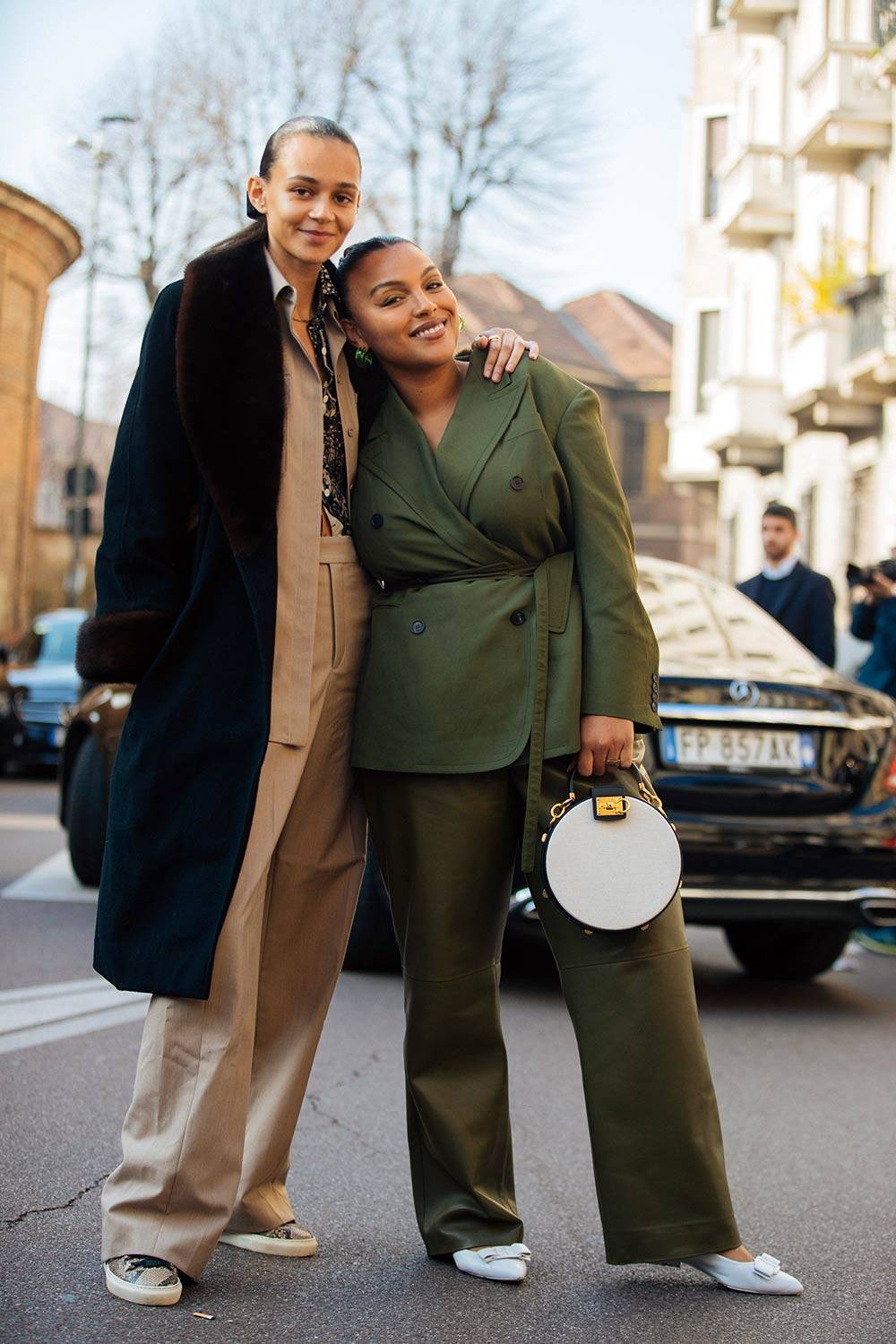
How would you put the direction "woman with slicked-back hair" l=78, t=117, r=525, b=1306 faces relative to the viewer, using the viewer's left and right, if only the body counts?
facing the viewer and to the right of the viewer

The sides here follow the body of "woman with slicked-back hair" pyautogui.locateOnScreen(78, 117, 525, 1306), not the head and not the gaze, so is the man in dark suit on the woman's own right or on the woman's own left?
on the woman's own left

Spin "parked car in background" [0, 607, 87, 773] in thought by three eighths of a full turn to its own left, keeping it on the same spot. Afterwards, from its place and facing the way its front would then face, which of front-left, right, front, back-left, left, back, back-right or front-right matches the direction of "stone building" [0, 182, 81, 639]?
front

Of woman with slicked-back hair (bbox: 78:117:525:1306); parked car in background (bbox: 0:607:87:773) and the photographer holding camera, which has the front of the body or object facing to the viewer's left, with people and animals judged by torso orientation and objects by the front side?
the photographer holding camera

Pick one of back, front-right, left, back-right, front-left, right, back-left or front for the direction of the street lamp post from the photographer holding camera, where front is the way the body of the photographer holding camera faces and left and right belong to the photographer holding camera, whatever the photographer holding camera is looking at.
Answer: front-right

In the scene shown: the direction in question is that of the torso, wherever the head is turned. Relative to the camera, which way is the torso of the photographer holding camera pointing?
to the viewer's left

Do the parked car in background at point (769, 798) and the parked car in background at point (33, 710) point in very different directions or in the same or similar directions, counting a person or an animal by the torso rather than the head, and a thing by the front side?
very different directions

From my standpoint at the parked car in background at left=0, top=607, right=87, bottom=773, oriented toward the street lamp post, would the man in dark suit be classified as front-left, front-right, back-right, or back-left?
back-right

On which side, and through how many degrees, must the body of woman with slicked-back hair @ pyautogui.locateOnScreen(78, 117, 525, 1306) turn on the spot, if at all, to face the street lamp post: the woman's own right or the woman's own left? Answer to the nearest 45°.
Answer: approximately 135° to the woman's own left

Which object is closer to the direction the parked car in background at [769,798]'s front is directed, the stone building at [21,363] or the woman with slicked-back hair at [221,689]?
the stone building

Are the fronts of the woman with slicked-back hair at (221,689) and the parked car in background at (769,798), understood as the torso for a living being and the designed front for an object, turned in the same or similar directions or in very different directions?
very different directions
